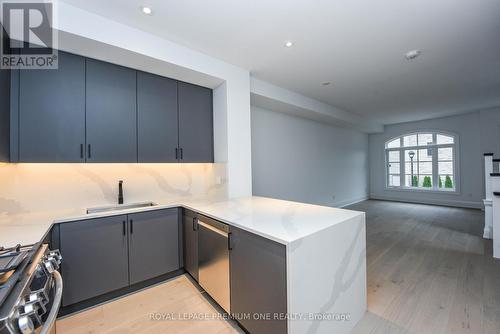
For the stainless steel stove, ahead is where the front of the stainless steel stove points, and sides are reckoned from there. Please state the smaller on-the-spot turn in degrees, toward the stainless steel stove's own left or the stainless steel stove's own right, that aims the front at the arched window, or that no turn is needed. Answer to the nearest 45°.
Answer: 0° — it already faces it

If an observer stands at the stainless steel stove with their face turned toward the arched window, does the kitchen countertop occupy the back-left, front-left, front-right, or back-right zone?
front-right

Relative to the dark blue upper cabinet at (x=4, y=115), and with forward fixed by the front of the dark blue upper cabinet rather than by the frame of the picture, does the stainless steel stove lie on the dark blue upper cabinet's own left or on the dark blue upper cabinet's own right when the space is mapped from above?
on the dark blue upper cabinet's own right

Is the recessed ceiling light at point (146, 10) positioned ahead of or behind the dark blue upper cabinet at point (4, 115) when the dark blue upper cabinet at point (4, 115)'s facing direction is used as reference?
ahead

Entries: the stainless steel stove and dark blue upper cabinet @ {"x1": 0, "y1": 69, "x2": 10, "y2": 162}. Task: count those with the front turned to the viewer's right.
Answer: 2

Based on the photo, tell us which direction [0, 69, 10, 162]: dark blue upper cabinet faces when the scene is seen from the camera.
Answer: facing to the right of the viewer

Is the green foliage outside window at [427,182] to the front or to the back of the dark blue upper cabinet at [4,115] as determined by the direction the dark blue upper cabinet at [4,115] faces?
to the front

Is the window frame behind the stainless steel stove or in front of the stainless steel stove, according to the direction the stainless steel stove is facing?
in front

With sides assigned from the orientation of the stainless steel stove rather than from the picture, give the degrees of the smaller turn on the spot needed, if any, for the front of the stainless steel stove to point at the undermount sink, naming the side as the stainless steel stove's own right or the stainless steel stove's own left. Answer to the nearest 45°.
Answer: approximately 45° to the stainless steel stove's own left

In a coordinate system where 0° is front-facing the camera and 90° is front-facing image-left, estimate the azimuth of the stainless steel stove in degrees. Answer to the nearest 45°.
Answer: approximately 270°
